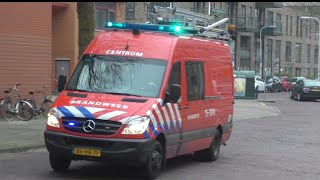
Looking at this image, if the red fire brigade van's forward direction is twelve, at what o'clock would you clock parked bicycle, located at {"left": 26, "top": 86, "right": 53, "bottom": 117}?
The parked bicycle is roughly at 4 o'clock from the red fire brigade van.

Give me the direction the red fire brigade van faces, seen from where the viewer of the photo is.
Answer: facing the viewer and to the left of the viewer

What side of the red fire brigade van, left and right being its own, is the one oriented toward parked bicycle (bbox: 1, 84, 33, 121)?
right

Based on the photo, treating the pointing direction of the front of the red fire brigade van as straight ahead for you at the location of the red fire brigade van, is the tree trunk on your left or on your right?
on your right

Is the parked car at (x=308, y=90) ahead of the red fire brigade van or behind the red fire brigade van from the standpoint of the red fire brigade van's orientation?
behind

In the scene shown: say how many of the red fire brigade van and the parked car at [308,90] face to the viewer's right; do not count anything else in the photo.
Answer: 0
